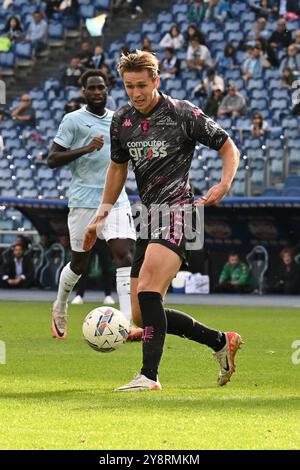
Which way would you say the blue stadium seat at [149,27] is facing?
toward the camera

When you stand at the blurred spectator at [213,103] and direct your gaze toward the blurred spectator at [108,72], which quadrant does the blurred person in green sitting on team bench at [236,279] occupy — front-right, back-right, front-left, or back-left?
back-left

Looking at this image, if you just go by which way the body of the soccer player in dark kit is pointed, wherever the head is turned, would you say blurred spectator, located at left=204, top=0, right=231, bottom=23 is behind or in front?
behind

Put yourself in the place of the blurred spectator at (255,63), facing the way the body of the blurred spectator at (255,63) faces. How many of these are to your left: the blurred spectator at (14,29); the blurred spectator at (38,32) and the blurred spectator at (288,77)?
1

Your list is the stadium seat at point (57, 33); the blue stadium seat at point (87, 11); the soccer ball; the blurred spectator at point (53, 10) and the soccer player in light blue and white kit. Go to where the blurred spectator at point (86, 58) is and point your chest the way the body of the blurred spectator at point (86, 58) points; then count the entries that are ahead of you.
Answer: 2

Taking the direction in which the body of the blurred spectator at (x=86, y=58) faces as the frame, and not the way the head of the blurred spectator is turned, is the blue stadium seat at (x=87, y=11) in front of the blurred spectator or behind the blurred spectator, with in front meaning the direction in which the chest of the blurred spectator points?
behind

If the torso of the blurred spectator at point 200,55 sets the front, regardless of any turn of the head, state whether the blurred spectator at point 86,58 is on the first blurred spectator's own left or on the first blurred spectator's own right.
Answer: on the first blurred spectator's own right

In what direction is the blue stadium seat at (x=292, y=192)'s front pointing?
toward the camera

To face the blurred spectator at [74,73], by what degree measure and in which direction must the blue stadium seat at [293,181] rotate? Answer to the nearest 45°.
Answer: approximately 135° to its right

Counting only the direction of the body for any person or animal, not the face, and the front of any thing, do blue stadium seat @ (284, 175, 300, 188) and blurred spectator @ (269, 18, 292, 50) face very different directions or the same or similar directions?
same or similar directions

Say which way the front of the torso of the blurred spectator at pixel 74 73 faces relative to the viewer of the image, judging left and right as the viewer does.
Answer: facing the viewer

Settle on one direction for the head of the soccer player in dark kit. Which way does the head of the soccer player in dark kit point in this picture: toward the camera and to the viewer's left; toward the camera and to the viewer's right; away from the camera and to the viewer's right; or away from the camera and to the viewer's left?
toward the camera and to the viewer's left

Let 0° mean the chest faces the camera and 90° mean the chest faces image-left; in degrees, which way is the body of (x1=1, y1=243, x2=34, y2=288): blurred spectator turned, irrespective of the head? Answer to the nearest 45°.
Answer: approximately 0°

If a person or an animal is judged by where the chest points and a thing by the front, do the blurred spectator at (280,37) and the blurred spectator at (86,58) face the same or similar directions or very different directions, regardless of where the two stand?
same or similar directions
